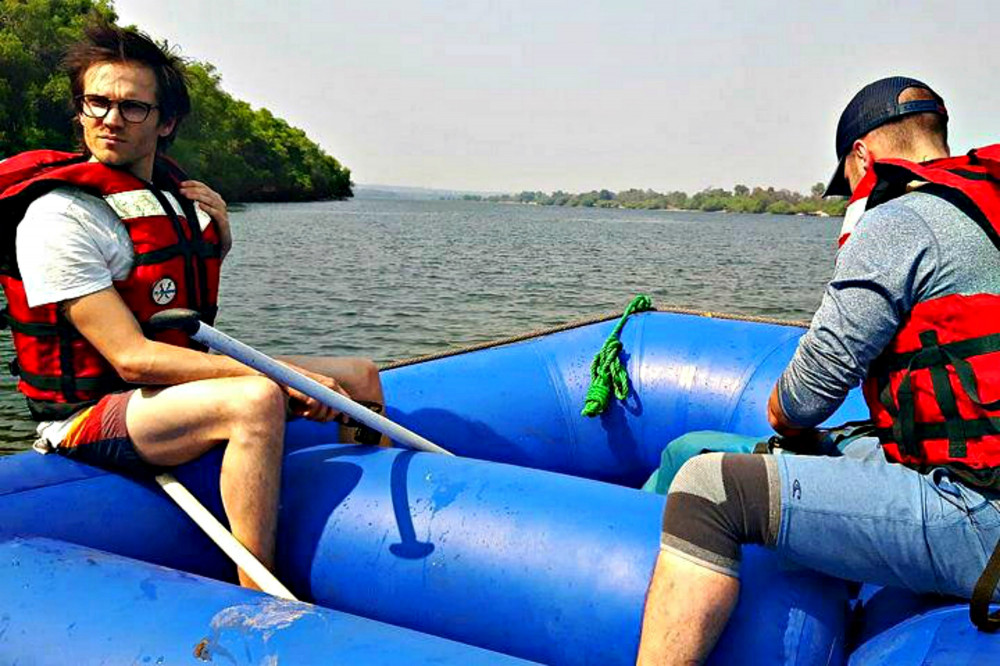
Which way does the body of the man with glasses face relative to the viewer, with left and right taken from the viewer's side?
facing the viewer and to the right of the viewer

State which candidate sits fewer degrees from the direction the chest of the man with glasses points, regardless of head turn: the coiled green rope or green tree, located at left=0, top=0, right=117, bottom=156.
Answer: the coiled green rope

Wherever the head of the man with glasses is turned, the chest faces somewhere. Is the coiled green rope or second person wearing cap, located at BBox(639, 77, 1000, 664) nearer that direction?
the second person wearing cap

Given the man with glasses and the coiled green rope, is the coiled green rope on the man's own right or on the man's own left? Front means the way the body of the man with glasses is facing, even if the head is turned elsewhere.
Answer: on the man's own left

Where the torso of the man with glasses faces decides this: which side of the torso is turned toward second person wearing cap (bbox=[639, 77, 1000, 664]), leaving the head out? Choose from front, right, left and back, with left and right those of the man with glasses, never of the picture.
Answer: front

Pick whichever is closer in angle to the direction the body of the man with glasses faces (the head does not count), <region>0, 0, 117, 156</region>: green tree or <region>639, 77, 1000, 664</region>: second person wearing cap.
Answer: the second person wearing cap

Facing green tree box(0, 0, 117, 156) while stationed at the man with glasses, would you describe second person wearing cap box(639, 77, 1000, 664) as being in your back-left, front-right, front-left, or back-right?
back-right

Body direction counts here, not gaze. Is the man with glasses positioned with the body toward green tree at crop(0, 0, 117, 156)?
no
